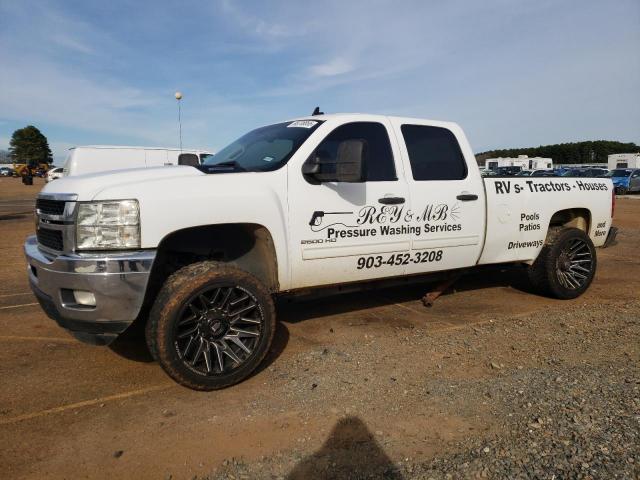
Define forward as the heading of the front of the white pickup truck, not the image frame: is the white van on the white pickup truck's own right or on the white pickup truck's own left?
on the white pickup truck's own right

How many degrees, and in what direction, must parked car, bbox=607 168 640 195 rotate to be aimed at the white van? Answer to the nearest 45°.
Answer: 0° — it already faces it

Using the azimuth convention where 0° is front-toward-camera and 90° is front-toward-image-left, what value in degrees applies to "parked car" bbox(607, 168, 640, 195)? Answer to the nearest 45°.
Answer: approximately 45°

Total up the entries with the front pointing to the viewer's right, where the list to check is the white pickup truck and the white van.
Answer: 1

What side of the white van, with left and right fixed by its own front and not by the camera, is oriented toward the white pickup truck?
right

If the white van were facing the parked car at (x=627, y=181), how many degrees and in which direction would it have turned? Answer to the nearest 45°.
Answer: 0° — it already faces it

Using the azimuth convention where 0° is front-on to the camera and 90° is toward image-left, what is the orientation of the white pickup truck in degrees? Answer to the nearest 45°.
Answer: approximately 45°

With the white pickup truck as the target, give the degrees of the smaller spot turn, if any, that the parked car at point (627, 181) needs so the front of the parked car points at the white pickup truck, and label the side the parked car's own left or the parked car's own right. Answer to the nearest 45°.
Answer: approximately 45° to the parked car's own left

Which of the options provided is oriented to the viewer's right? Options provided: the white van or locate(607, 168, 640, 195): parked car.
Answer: the white van

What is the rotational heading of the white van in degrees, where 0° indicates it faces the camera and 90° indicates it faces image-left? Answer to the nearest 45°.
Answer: approximately 270°

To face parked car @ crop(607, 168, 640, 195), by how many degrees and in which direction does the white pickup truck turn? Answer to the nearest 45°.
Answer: approximately 180°
